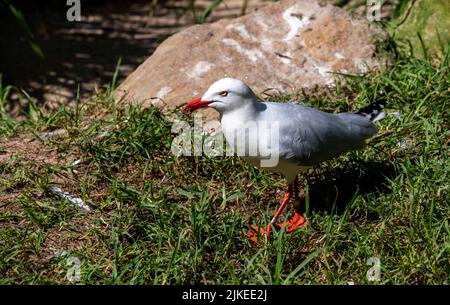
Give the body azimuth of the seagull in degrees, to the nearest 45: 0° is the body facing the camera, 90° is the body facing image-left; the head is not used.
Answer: approximately 90°

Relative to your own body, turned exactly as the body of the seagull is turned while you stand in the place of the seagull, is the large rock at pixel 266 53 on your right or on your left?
on your right

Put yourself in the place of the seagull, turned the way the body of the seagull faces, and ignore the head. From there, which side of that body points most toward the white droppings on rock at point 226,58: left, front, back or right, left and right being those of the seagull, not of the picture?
right

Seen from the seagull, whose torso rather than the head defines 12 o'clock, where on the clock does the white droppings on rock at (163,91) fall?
The white droppings on rock is roughly at 2 o'clock from the seagull.

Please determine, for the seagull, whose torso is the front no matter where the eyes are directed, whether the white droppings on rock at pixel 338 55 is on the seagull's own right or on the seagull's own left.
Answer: on the seagull's own right

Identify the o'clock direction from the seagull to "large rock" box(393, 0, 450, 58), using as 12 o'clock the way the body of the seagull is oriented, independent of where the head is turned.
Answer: The large rock is roughly at 4 o'clock from the seagull.
